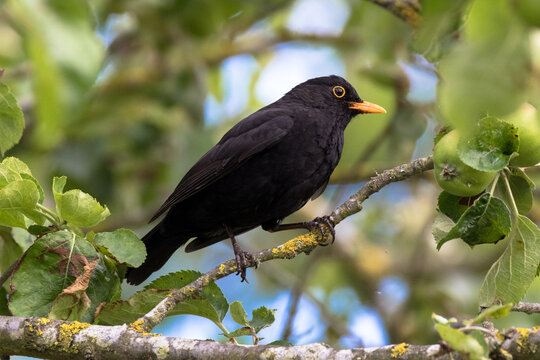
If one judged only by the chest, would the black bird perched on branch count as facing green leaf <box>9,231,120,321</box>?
no

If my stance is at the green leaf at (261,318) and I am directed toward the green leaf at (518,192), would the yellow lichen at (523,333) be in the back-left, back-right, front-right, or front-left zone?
front-right

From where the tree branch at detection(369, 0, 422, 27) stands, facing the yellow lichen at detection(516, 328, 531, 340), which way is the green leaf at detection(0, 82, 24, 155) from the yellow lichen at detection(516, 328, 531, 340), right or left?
right

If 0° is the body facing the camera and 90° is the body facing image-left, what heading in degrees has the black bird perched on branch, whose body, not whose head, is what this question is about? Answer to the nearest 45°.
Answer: approximately 270°

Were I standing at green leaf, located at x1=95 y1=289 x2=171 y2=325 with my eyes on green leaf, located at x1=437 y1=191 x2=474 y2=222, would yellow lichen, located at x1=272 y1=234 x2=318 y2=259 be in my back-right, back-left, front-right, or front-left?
front-left

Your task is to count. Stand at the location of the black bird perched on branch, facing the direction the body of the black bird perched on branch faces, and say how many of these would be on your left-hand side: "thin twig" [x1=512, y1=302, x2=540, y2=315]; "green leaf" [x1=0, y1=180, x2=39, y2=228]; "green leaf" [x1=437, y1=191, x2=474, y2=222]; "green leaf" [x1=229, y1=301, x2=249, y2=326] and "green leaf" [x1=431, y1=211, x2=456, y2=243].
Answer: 0

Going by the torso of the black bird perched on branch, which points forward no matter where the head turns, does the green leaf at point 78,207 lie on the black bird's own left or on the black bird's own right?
on the black bird's own right

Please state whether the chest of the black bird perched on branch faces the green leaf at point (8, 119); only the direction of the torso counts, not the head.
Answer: no

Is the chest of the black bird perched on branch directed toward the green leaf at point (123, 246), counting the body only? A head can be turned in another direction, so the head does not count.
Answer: no

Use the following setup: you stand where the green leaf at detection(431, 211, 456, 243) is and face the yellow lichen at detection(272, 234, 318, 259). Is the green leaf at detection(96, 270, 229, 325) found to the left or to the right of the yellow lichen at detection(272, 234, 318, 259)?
left
